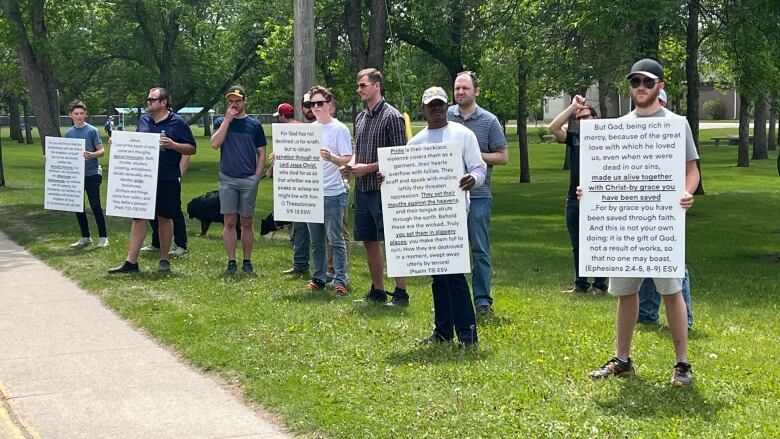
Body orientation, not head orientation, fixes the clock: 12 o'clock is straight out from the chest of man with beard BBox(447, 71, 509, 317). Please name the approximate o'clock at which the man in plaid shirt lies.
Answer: The man in plaid shirt is roughly at 2 o'clock from the man with beard.

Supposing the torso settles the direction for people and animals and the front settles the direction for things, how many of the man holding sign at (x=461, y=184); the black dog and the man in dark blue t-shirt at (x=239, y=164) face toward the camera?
2

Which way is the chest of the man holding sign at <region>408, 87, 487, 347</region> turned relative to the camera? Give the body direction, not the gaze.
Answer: toward the camera

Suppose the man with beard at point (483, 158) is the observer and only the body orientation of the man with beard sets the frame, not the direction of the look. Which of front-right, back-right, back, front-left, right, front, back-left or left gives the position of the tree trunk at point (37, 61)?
right

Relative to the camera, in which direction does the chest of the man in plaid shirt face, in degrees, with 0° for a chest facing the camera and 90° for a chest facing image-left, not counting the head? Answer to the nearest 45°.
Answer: approximately 45°

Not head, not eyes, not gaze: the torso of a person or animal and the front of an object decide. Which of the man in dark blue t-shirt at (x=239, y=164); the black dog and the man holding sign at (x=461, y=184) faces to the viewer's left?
the black dog

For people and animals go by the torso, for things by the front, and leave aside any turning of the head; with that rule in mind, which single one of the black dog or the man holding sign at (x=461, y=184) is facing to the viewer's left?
the black dog

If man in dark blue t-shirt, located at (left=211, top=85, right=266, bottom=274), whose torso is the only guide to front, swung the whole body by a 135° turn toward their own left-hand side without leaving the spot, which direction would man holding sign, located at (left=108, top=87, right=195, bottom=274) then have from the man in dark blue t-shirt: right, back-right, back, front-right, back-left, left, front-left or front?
left

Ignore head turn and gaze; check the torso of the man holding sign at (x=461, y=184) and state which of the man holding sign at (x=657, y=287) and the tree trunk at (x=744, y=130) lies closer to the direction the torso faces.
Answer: the man holding sign

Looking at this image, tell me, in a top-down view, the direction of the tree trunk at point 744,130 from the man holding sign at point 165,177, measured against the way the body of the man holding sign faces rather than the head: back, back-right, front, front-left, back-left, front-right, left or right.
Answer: back

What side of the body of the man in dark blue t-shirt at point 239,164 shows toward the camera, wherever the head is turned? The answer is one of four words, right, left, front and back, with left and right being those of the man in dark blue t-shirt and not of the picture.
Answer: front

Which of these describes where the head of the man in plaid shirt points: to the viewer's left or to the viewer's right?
to the viewer's left

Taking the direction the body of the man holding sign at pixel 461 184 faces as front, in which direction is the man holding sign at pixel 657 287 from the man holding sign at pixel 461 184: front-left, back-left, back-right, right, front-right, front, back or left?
front-left

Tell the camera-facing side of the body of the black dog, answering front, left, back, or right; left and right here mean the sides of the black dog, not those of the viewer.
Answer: left

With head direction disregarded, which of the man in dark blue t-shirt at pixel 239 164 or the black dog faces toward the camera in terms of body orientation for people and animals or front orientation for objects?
the man in dark blue t-shirt

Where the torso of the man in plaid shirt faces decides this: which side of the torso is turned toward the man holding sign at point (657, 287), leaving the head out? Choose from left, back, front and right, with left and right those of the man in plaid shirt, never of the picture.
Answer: left

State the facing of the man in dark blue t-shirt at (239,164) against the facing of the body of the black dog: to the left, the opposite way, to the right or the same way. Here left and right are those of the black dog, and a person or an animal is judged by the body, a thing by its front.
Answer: to the left

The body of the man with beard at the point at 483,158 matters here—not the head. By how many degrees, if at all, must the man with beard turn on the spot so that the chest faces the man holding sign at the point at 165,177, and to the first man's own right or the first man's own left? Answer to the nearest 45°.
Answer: approximately 90° to the first man's own right

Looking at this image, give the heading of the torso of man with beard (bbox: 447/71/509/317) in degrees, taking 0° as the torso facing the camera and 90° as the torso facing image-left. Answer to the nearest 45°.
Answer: approximately 45°
